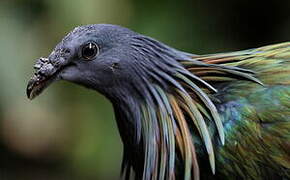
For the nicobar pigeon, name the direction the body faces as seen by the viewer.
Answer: to the viewer's left
